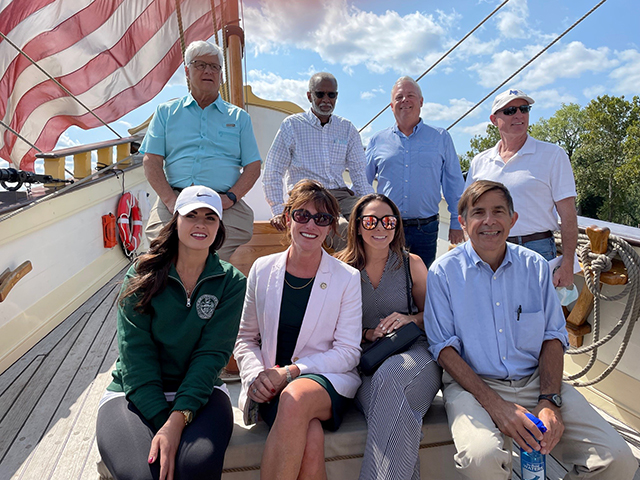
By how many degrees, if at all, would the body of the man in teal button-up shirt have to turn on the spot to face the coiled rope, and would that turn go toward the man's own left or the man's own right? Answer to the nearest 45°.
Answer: approximately 45° to the man's own left

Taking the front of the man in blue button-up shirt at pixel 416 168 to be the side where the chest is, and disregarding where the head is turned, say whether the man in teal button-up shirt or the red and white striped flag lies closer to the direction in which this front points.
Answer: the man in teal button-up shirt

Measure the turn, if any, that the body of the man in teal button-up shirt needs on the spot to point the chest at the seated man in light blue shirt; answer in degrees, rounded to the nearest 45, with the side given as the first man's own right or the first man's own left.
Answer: approximately 45° to the first man's own left

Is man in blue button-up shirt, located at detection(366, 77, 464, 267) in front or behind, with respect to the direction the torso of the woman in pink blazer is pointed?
behind

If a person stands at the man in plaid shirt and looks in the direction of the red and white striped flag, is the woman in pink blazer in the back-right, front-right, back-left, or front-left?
back-left
